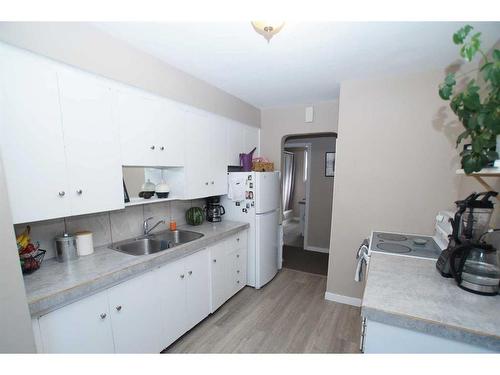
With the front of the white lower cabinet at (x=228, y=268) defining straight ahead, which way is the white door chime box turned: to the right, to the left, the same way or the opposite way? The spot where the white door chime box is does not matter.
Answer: to the right

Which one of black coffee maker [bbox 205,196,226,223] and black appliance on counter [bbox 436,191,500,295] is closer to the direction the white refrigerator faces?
the black appliance on counter

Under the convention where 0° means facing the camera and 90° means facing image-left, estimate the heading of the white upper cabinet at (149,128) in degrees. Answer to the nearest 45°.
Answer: approximately 315°

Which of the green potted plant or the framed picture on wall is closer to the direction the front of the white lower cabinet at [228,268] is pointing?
the green potted plant

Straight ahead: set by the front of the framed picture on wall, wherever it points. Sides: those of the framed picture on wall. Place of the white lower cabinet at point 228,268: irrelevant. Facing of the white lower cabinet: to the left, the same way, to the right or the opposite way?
to the left

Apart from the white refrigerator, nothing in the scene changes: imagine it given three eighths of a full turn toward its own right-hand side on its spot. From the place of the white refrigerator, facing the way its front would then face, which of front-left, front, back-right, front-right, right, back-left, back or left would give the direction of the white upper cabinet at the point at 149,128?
front-left

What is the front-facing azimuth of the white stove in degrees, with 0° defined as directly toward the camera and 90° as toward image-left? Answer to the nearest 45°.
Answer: approximately 90°
